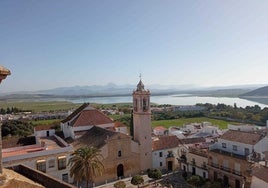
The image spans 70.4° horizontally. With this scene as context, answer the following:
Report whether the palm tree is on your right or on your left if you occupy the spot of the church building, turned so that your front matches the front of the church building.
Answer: on your right

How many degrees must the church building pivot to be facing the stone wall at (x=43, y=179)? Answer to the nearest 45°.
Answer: approximately 45° to its right

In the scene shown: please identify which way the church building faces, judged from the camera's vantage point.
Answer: facing the viewer and to the right of the viewer
